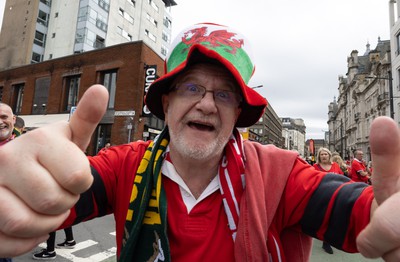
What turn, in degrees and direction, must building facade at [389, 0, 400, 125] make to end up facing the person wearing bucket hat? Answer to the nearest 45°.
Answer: approximately 90° to its left

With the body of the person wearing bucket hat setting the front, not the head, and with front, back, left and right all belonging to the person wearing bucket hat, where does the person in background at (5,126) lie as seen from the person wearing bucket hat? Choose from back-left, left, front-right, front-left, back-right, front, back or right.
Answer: back-right

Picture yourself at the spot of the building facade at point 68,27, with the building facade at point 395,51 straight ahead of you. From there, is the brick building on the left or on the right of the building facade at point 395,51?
right

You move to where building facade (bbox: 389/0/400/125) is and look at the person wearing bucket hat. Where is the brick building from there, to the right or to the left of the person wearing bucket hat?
right

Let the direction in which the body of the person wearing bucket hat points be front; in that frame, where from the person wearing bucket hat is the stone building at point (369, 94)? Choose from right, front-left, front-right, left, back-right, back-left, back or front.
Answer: back-left

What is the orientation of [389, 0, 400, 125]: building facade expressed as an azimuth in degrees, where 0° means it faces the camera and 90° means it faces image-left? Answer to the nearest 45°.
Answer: approximately 90°

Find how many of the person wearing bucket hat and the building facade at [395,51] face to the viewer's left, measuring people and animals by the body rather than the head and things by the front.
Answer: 1
